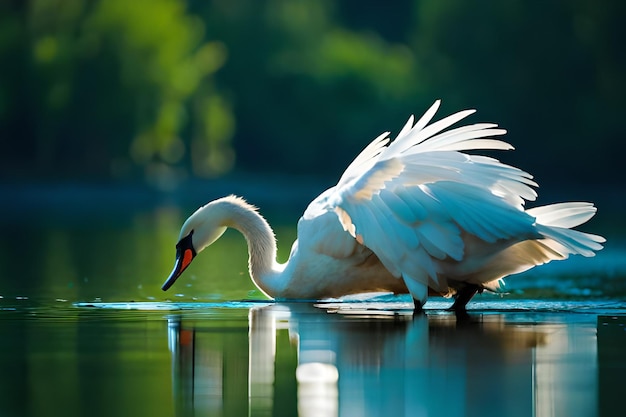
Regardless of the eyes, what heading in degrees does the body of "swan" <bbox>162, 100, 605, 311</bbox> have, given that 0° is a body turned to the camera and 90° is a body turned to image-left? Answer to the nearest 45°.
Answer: approximately 90°
